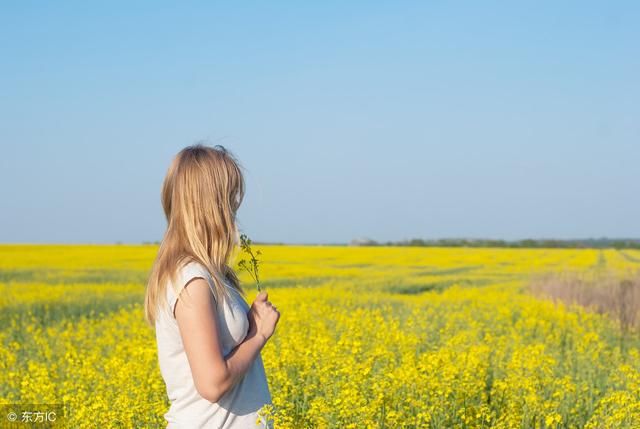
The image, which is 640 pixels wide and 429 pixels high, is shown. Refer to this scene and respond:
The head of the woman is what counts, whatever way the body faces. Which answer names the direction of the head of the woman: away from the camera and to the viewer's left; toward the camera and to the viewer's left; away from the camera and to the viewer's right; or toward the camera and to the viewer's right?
away from the camera and to the viewer's right

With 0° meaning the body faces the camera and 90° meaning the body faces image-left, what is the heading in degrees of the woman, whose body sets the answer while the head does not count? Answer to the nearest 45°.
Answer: approximately 270°
